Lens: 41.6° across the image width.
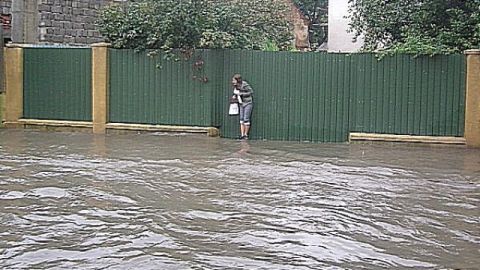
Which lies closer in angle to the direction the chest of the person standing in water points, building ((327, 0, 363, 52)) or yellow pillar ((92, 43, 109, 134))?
the yellow pillar

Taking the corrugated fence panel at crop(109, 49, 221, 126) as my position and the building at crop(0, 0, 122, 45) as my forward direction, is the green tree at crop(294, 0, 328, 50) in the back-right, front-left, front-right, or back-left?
front-right

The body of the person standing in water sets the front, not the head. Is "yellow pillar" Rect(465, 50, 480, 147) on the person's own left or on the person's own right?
on the person's own left

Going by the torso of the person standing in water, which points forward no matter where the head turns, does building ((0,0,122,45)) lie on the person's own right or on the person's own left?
on the person's own right

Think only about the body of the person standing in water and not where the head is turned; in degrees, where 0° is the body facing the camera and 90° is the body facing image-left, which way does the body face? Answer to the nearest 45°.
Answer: approximately 45°

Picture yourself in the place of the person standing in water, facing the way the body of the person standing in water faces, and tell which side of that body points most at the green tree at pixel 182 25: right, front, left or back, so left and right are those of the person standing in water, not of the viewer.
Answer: right

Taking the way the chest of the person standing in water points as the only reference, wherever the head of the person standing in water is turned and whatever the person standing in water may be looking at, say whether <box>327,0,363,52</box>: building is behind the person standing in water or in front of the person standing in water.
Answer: behind

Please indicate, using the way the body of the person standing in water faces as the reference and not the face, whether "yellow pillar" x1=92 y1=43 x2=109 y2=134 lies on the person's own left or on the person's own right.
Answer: on the person's own right

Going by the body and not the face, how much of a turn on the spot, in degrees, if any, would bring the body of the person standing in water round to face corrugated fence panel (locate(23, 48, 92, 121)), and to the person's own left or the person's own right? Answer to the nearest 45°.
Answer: approximately 45° to the person's own right

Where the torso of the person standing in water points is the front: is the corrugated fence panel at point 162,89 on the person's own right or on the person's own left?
on the person's own right

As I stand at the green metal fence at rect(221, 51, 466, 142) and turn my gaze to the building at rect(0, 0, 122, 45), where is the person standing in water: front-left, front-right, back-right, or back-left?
front-left
